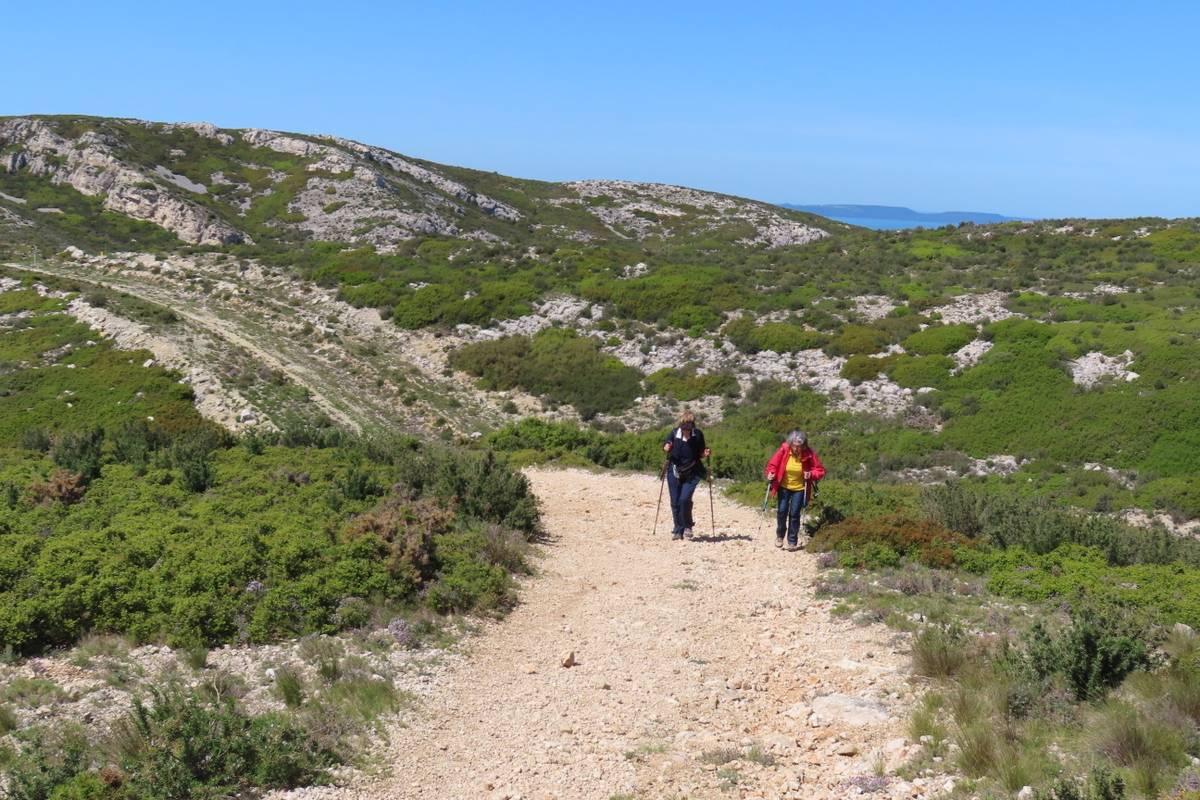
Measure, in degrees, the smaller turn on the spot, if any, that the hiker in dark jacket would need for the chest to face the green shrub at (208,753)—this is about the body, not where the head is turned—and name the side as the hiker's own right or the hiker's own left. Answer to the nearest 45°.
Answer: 0° — they already face it

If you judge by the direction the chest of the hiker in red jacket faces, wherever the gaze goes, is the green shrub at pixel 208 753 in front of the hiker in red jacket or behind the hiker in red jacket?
in front

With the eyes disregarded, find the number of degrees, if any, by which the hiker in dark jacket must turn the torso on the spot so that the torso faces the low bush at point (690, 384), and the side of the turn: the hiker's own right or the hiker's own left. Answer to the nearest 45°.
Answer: approximately 180°

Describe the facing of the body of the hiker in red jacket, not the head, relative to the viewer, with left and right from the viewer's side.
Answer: facing the viewer

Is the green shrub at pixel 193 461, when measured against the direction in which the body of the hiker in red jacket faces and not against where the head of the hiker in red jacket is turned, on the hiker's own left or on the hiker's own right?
on the hiker's own right

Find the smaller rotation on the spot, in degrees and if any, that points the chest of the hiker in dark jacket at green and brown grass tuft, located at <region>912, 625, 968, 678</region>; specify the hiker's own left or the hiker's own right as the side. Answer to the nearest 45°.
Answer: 0° — they already face it

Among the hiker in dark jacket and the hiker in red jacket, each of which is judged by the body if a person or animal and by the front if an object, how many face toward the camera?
2

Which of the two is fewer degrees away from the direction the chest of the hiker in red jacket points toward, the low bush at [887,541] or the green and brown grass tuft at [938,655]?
the green and brown grass tuft

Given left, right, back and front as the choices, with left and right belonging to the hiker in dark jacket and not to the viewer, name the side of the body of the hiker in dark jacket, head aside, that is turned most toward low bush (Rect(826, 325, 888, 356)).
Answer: back

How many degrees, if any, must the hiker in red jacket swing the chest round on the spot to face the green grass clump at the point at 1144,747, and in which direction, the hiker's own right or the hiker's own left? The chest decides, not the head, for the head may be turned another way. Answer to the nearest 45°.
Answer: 0° — they already face it
